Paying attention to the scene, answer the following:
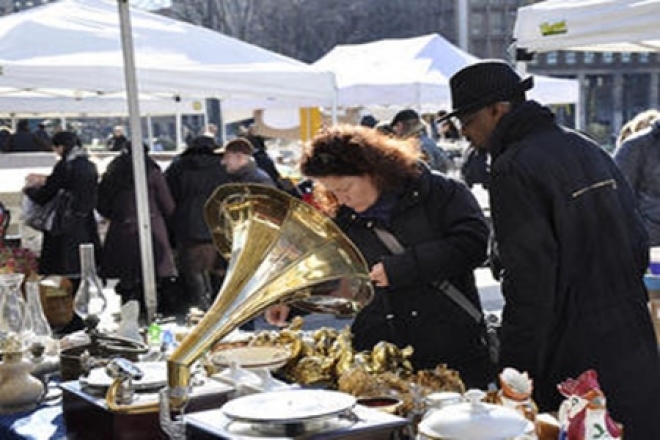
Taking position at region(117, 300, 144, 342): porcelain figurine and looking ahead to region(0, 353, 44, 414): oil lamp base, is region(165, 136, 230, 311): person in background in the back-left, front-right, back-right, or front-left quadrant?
back-right

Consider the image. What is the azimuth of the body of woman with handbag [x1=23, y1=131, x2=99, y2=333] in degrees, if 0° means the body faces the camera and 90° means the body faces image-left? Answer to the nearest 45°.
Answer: approximately 90°
